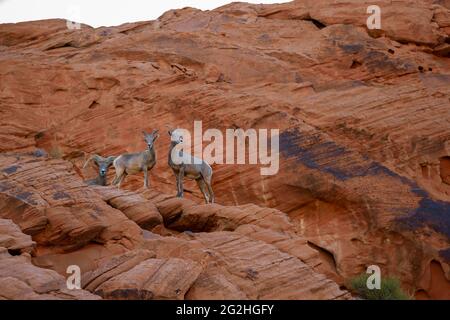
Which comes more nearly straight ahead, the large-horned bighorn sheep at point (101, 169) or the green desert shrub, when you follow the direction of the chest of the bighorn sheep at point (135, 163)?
the green desert shrub

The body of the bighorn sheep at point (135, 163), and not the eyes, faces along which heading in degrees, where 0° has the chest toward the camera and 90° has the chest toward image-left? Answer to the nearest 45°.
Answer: approximately 270°

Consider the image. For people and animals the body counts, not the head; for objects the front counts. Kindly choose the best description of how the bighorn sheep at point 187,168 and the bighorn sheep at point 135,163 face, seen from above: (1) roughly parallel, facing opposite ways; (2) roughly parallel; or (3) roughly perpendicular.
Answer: roughly parallel, facing opposite ways

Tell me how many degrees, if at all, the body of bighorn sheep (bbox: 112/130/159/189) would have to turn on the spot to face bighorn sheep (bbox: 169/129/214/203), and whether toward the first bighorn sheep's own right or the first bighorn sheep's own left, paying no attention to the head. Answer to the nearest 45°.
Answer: approximately 45° to the first bighorn sheep's own right

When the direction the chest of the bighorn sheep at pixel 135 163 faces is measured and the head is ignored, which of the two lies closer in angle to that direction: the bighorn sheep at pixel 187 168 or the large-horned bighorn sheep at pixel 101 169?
the bighorn sheep

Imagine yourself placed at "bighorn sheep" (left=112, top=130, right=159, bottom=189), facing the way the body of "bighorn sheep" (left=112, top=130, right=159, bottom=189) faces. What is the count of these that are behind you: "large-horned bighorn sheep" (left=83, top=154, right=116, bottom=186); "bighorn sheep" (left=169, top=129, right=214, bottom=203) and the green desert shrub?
1

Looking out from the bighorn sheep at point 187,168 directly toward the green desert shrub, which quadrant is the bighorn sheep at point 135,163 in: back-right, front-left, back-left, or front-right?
back-right

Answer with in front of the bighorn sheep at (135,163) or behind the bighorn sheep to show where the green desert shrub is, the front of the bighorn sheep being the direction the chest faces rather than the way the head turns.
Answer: in front

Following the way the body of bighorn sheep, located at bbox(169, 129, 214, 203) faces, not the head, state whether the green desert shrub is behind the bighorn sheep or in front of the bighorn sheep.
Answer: behind

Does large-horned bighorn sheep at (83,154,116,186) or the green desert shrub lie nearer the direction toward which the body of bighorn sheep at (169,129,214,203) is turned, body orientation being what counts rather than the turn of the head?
the large-horned bighorn sheep

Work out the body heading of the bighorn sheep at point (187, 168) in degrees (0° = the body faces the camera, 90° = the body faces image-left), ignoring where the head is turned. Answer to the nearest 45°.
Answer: approximately 90°
